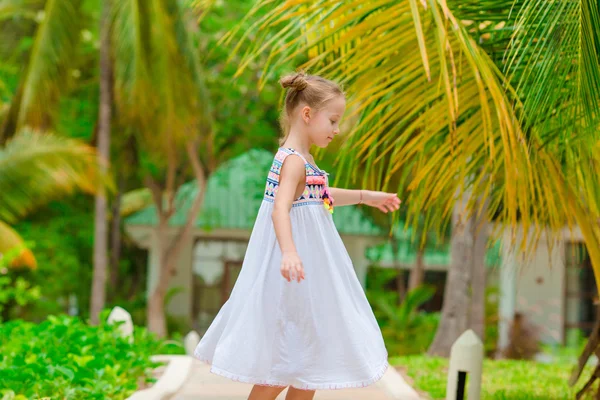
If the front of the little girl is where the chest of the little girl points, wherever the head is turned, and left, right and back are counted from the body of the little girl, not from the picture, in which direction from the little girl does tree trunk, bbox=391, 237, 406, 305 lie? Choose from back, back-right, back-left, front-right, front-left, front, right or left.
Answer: left

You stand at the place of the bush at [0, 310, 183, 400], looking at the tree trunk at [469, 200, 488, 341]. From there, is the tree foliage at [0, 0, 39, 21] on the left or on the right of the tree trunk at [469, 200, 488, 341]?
left

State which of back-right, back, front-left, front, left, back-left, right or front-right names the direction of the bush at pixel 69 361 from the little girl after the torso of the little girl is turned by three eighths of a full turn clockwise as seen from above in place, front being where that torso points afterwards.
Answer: right

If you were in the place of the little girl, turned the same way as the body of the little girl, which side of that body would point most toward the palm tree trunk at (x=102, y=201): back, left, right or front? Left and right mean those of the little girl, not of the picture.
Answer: left

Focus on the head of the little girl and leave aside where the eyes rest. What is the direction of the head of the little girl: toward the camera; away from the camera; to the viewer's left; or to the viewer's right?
to the viewer's right

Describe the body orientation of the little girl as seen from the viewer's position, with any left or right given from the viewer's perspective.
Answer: facing to the right of the viewer

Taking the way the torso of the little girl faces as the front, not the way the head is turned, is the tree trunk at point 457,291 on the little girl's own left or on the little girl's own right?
on the little girl's own left

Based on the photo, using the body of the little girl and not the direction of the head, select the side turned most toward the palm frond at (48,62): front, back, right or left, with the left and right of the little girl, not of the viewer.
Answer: left

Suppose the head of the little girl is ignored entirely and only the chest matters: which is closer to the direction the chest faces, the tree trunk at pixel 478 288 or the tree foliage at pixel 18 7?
the tree trunk

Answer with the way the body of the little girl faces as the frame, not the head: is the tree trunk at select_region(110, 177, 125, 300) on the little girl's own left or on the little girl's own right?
on the little girl's own left
